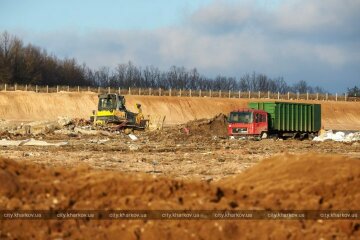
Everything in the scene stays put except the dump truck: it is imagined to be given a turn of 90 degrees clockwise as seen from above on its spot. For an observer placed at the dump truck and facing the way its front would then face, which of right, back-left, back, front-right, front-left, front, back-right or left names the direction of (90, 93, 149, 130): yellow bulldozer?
front-left

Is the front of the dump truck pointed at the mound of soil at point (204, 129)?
no

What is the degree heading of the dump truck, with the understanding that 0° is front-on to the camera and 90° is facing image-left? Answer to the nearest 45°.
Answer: approximately 45°
